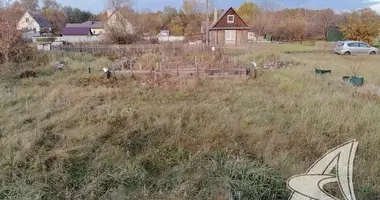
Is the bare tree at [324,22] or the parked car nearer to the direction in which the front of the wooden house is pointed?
the parked car

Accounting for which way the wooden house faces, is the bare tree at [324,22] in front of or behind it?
behind

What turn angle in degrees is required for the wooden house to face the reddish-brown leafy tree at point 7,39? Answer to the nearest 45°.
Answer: approximately 45° to its right

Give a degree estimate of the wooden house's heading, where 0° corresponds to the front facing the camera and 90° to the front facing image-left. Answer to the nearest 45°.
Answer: approximately 0°

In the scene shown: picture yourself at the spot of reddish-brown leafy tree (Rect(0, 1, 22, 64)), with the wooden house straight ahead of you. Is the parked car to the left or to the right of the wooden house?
right

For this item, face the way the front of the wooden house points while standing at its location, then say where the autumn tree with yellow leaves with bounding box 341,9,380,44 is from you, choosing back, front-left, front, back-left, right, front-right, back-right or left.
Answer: left

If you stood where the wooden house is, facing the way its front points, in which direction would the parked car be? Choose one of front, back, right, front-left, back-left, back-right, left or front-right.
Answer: front-left

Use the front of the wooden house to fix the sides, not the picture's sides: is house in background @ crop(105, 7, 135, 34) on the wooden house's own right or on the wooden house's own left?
on the wooden house's own right
